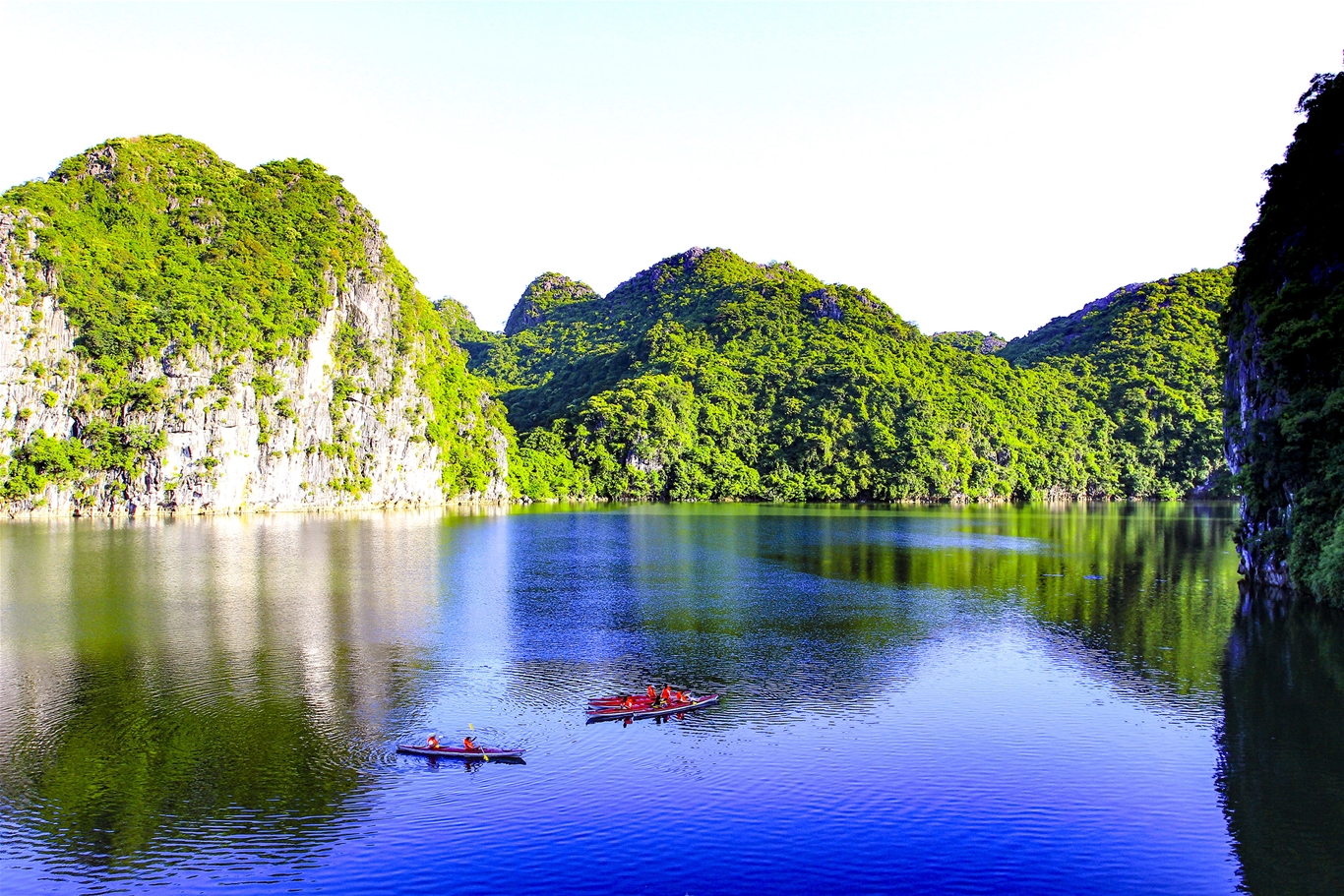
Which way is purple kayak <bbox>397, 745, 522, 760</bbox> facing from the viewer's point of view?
to the viewer's right

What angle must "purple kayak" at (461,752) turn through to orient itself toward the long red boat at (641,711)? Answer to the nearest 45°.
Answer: approximately 45° to its left
